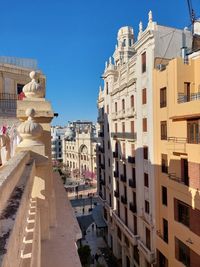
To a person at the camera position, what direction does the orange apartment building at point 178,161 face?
facing the viewer and to the left of the viewer

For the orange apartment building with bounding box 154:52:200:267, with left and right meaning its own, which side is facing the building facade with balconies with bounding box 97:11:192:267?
right
